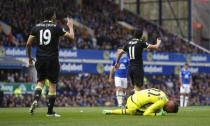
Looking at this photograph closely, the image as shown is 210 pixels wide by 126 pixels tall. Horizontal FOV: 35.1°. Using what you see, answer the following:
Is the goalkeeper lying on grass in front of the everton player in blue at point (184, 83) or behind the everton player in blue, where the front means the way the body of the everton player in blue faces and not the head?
in front

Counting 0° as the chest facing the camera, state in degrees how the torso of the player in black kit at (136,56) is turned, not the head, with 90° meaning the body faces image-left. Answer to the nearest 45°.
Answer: approximately 225°

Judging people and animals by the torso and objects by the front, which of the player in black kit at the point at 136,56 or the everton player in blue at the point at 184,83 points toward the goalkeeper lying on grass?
the everton player in blue

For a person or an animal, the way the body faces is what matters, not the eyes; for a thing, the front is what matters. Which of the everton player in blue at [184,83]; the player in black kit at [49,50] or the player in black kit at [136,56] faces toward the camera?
the everton player in blue

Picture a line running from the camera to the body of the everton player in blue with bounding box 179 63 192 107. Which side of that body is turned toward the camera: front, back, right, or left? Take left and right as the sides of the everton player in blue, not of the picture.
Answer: front

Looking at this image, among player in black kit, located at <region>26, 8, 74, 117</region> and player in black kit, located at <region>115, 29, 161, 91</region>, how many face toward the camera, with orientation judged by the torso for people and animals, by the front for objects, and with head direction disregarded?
0

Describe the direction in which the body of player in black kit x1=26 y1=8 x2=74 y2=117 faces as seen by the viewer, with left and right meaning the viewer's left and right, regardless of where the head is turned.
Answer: facing away from the viewer and to the right of the viewer
